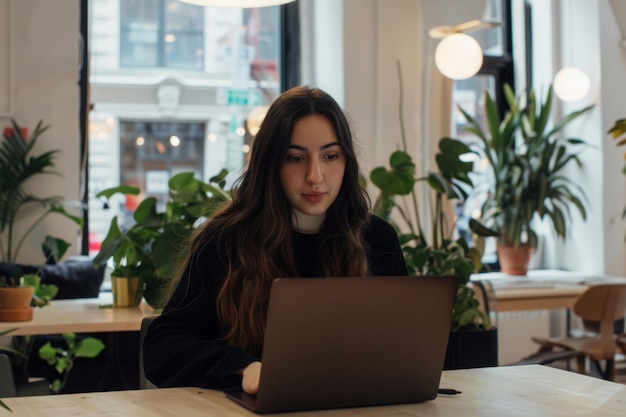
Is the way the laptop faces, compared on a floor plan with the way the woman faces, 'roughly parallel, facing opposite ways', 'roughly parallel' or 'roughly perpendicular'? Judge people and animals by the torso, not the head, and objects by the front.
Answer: roughly parallel, facing opposite ways

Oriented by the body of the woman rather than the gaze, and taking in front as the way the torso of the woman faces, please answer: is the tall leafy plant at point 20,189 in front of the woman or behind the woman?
behind

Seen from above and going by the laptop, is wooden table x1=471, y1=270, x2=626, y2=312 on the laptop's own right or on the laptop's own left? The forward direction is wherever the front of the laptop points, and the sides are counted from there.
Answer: on the laptop's own right

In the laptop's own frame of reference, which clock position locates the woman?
The woman is roughly at 1 o'clock from the laptop.

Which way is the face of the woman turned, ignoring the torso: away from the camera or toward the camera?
toward the camera

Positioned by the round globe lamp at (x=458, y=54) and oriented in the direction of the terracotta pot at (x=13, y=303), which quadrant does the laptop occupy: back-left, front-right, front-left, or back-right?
front-left

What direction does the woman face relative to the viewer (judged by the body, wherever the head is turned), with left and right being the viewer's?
facing the viewer and to the right of the viewer

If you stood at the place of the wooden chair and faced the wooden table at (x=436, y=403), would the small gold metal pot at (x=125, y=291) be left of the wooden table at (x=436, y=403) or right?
right

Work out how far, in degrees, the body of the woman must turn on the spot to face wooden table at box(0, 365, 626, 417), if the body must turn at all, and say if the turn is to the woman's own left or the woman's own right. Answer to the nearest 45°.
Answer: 0° — they already face it

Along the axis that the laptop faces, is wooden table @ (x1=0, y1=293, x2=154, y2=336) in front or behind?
in front
